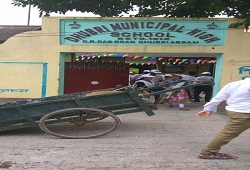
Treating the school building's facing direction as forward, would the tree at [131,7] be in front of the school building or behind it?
behind

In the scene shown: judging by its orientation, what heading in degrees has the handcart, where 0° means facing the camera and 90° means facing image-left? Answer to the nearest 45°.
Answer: approximately 270°

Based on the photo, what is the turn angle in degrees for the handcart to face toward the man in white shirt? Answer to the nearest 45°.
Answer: approximately 45° to its right

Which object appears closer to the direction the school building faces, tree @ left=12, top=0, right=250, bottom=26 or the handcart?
the handcart

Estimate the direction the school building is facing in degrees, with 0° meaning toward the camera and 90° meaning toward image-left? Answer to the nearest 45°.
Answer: approximately 0°

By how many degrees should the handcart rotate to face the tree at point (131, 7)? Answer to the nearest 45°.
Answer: approximately 90° to its left

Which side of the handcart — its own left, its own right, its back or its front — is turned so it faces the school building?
left
